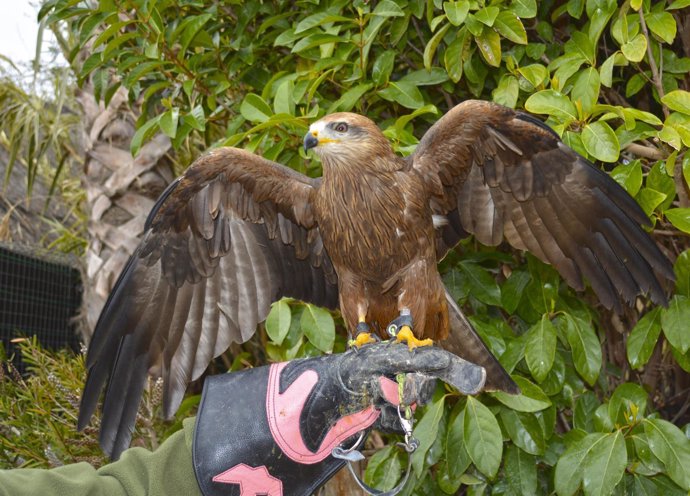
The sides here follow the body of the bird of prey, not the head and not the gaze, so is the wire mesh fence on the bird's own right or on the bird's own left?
on the bird's own right

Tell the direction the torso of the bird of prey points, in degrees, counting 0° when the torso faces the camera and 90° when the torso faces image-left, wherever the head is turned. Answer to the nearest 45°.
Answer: approximately 45°

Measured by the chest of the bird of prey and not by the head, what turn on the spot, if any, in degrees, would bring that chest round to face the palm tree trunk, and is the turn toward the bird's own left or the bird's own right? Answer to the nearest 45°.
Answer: approximately 90° to the bird's own right
